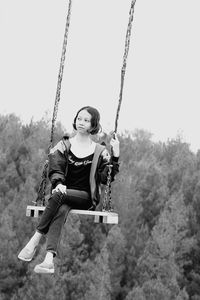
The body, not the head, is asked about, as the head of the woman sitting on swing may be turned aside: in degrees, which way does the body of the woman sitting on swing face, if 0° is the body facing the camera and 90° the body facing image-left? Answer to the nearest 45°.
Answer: approximately 45°
